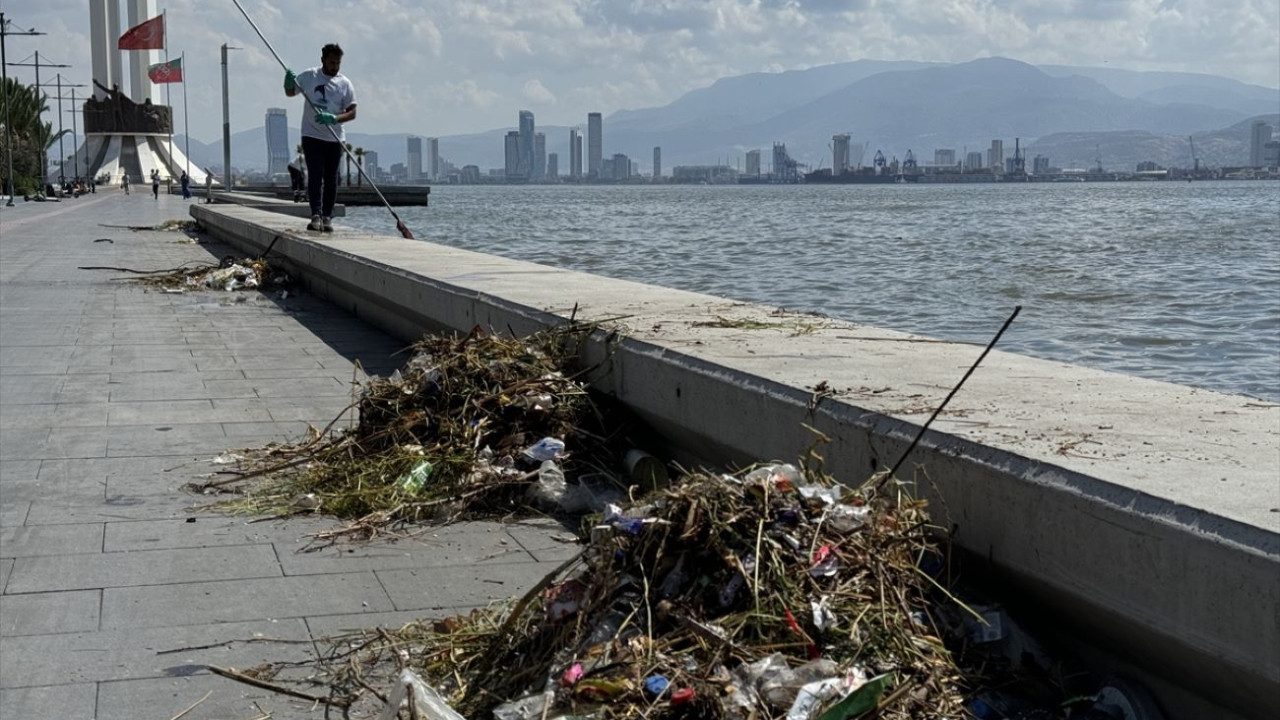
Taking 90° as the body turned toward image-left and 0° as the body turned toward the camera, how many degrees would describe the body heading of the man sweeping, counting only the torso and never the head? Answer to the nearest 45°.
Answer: approximately 0°

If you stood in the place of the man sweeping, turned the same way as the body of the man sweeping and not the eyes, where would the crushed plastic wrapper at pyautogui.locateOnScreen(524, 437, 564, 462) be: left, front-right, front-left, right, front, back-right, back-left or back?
front

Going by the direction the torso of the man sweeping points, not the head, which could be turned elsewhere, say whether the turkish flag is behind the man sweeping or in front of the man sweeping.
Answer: behind

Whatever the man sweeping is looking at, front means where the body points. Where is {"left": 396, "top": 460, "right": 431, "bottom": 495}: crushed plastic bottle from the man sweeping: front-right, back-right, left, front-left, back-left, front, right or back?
front

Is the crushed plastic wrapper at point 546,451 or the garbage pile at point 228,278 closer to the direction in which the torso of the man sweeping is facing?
the crushed plastic wrapper
